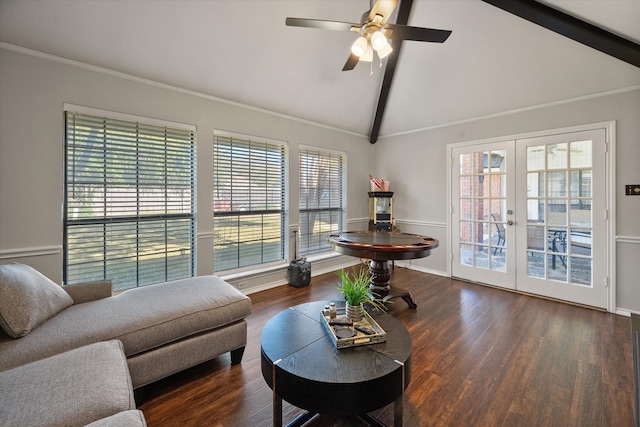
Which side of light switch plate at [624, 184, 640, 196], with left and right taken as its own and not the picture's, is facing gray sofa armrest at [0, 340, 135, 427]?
front

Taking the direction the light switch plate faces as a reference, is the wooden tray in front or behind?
in front

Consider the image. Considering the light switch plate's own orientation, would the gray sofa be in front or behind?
in front

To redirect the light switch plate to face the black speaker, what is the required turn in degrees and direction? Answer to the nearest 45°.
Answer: approximately 45° to its right

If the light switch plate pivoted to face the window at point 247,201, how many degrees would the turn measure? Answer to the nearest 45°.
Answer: approximately 45° to its right

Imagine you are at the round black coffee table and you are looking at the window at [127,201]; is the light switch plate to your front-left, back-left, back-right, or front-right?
back-right

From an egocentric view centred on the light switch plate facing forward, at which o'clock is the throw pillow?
The throw pillow is roughly at 1 o'clock from the light switch plate.

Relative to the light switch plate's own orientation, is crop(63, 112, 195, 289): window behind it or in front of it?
in front

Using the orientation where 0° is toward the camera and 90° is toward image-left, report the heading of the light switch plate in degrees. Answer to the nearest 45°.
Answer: approximately 0°

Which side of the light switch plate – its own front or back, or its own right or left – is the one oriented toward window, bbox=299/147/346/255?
right

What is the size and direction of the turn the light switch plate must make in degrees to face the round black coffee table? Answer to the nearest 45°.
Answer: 0° — it already faces it
